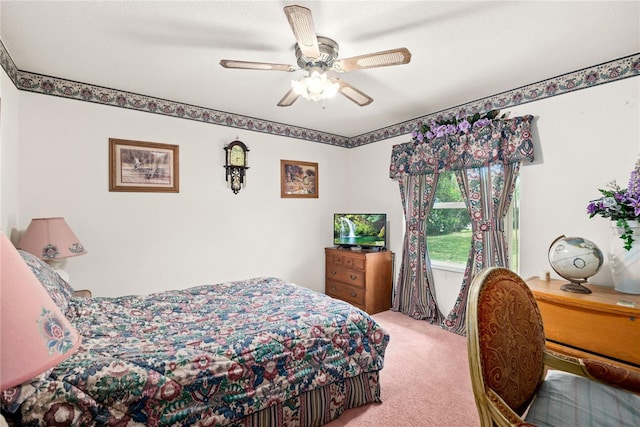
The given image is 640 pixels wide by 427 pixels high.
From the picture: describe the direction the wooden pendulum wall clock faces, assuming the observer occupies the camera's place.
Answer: facing the viewer and to the right of the viewer

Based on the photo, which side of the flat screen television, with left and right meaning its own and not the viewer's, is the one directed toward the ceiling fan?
front

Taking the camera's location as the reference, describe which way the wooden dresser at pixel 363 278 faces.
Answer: facing the viewer and to the left of the viewer

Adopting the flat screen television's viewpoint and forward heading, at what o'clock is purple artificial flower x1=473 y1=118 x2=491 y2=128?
The purple artificial flower is roughly at 10 o'clock from the flat screen television.

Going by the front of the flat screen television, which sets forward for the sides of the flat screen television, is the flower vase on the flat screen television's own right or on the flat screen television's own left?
on the flat screen television's own left

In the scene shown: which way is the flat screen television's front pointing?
toward the camera

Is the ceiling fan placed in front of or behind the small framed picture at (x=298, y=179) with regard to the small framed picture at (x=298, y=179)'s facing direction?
in front

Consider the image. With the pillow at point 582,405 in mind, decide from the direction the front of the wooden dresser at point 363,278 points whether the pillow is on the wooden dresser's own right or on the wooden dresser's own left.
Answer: on the wooden dresser's own left

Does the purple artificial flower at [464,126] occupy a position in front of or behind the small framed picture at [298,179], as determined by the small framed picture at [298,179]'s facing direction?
in front

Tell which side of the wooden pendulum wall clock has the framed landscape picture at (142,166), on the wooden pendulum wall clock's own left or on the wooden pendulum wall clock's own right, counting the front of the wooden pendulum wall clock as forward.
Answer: on the wooden pendulum wall clock's own right

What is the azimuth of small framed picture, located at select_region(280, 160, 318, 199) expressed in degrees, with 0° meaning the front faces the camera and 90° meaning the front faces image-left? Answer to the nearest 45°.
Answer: approximately 315°

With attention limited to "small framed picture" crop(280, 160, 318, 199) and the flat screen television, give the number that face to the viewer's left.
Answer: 0

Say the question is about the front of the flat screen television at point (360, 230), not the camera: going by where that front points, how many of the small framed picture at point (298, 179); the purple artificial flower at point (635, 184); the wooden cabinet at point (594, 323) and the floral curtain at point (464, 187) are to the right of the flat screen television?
1
